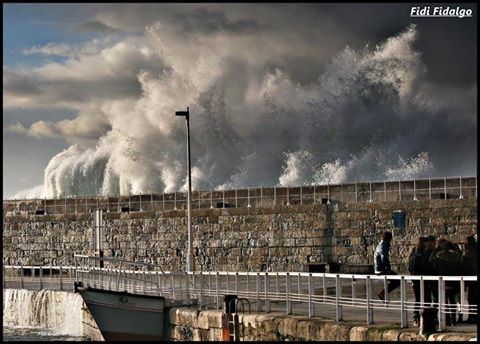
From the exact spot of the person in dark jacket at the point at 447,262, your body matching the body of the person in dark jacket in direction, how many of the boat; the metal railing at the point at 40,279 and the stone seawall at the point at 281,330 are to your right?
0

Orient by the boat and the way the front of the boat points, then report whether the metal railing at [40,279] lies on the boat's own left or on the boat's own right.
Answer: on the boat's own right

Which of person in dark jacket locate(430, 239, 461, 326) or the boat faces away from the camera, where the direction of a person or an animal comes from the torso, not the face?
the person in dark jacket

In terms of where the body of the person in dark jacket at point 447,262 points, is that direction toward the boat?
no

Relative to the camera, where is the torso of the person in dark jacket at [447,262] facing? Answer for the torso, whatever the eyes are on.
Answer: away from the camera

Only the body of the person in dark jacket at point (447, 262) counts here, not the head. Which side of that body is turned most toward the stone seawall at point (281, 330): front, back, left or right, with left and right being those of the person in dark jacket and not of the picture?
left

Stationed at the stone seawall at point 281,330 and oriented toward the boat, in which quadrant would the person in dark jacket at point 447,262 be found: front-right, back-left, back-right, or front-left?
back-right

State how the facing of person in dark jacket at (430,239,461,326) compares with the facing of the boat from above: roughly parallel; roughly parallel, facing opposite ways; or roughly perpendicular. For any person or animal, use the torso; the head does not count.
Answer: roughly perpendicular

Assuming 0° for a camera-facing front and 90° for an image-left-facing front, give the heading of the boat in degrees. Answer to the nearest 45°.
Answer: approximately 90°

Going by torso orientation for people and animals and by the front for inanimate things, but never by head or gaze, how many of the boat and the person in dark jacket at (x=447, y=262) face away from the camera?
1

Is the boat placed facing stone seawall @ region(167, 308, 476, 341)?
no

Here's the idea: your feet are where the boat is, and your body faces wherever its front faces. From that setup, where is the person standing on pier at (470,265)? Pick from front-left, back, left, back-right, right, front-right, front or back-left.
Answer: back-left

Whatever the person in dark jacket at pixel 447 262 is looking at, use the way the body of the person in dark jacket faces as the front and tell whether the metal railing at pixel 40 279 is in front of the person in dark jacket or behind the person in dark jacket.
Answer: in front
